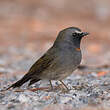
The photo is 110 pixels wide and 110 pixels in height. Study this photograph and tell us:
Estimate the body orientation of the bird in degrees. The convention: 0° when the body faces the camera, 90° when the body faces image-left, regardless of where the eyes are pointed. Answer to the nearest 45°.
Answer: approximately 270°
